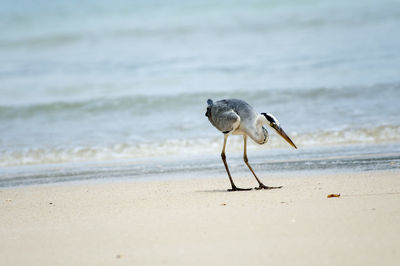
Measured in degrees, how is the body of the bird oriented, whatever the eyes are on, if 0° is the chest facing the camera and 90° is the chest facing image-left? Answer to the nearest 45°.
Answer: approximately 270°
